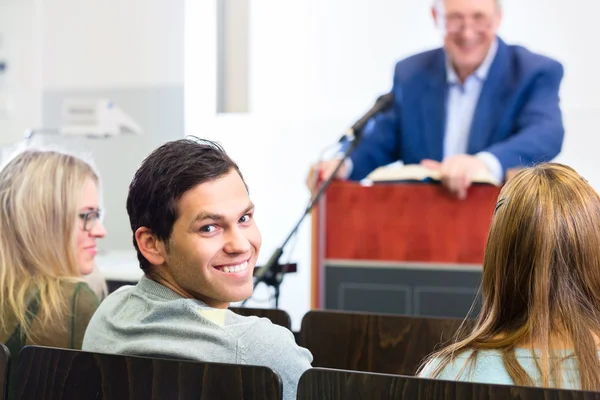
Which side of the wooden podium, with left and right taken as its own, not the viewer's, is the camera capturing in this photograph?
front

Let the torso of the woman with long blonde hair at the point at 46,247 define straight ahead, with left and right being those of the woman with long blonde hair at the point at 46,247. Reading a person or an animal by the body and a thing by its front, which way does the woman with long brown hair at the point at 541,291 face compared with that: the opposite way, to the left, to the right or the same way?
the same way

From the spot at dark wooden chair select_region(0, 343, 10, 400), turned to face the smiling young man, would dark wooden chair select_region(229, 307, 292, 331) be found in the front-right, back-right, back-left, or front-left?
front-left

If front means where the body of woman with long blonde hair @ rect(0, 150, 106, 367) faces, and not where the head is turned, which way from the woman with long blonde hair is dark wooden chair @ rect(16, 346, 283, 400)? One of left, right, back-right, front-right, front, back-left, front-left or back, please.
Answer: back-right

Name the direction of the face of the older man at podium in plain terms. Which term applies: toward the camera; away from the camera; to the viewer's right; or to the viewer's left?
toward the camera

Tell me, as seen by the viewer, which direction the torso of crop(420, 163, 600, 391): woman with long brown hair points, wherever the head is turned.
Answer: away from the camera

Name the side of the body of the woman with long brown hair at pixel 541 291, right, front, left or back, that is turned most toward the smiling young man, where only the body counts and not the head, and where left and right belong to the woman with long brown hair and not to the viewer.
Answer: left

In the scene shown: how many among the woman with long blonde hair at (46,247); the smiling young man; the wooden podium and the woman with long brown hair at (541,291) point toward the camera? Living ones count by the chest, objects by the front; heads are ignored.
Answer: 1

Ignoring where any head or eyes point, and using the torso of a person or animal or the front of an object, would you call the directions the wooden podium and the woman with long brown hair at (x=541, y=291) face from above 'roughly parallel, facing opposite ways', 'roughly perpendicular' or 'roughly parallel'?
roughly parallel, facing opposite ways

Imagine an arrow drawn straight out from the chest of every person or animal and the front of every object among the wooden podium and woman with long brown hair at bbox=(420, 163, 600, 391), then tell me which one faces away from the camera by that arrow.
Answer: the woman with long brown hair

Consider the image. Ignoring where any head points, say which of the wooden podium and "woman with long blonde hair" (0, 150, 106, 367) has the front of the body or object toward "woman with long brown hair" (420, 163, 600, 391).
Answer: the wooden podium

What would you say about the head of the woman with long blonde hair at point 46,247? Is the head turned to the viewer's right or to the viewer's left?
to the viewer's right

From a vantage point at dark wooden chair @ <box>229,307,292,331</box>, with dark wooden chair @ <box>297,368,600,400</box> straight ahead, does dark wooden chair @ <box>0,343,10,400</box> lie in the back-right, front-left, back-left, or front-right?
front-right

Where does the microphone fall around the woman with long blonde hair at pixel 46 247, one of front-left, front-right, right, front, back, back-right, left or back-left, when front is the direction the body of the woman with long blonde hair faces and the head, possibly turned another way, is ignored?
front

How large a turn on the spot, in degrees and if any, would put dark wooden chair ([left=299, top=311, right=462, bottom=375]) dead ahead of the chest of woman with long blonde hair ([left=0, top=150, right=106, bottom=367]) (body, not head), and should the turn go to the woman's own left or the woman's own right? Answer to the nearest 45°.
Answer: approximately 90° to the woman's own right

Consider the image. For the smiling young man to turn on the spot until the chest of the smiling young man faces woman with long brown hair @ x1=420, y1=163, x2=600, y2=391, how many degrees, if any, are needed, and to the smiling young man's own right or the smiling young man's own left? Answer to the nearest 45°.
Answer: approximately 90° to the smiling young man's own right

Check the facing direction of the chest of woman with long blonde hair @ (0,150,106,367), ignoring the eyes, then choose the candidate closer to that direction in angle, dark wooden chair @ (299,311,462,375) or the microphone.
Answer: the microphone
